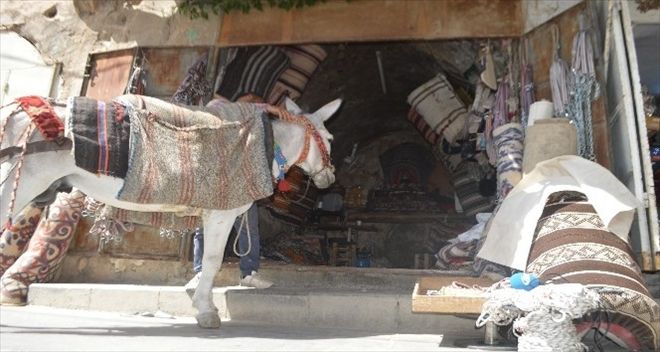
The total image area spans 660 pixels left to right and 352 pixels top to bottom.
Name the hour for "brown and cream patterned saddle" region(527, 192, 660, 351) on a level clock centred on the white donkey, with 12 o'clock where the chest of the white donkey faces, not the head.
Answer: The brown and cream patterned saddle is roughly at 1 o'clock from the white donkey.

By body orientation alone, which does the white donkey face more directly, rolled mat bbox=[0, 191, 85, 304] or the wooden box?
the wooden box

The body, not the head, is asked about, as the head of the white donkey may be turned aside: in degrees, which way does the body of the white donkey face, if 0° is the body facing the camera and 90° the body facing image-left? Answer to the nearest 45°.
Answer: approximately 270°

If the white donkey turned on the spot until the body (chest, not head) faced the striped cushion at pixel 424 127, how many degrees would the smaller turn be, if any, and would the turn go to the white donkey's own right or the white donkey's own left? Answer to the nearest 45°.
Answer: approximately 45° to the white donkey's own left

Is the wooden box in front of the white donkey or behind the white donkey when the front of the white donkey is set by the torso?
in front

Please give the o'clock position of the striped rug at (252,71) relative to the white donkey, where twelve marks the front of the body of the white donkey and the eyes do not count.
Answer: The striped rug is roughly at 10 o'clock from the white donkey.
